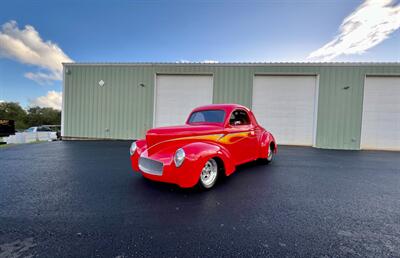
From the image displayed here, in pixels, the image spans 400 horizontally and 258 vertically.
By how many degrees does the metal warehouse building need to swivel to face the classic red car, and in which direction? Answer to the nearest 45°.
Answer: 0° — it already faces it

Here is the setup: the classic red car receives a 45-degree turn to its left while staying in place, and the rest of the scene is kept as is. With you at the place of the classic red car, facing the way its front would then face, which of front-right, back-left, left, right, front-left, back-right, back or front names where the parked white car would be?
back-right

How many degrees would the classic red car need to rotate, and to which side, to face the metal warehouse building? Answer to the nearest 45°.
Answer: approximately 180°

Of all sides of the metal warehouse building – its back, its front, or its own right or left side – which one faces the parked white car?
right

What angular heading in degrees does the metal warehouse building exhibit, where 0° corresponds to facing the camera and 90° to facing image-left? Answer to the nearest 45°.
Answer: approximately 0°
